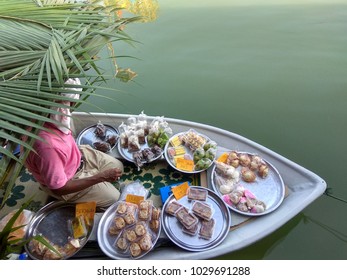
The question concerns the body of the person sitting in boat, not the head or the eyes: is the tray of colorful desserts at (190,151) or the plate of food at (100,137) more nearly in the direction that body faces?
the tray of colorful desserts

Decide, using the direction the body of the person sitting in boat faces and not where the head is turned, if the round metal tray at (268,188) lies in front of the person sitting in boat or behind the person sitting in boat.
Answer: in front

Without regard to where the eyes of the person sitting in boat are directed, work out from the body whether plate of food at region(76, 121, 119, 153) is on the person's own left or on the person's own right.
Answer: on the person's own left

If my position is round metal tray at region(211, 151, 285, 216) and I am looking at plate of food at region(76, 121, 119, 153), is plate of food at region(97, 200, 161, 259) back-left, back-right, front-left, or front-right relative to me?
front-left

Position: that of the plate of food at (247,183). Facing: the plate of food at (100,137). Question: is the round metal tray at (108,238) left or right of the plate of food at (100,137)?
left

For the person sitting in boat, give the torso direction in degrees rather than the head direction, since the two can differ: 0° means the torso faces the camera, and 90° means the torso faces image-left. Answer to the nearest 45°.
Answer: approximately 270°

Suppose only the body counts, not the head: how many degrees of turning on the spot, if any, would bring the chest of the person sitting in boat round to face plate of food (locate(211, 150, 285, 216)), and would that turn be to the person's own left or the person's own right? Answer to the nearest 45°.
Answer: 0° — they already face it

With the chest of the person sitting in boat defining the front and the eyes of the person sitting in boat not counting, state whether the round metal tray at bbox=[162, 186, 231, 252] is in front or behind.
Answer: in front
